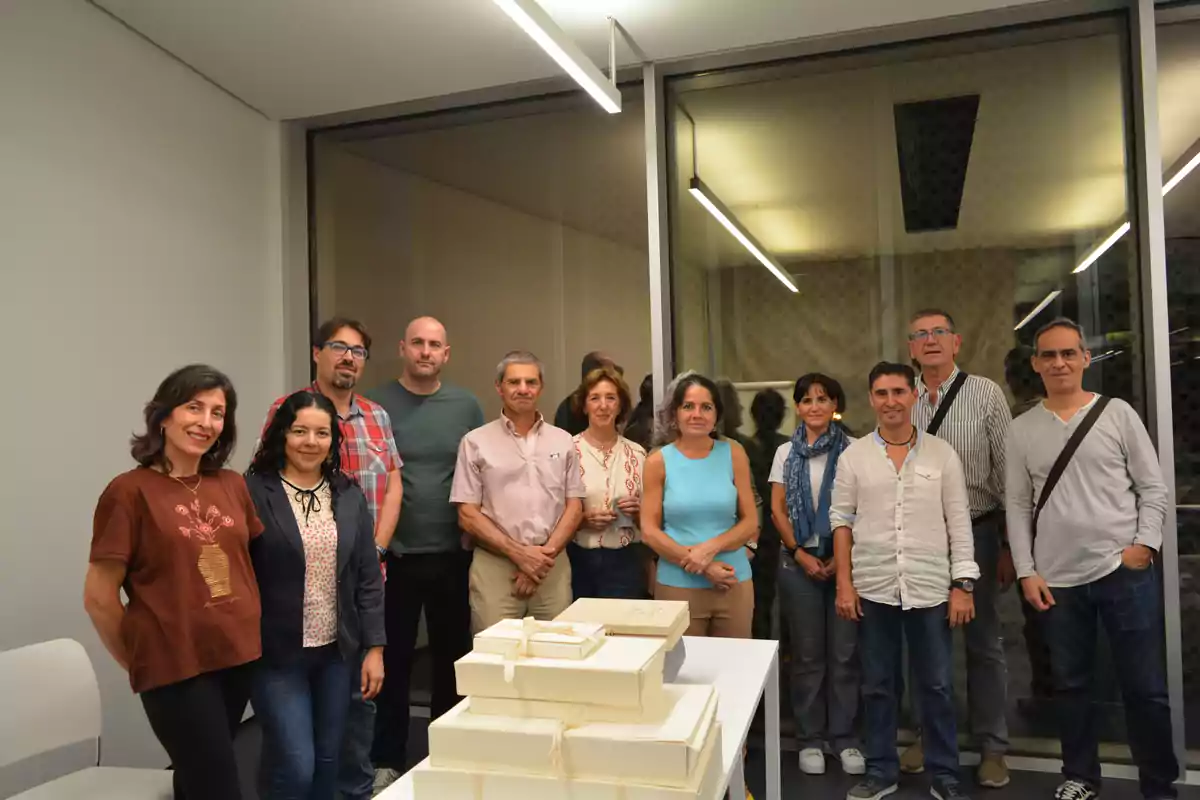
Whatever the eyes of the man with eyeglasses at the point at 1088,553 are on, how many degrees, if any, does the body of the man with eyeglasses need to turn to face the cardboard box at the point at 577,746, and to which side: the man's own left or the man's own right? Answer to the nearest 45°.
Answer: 0° — they already face it

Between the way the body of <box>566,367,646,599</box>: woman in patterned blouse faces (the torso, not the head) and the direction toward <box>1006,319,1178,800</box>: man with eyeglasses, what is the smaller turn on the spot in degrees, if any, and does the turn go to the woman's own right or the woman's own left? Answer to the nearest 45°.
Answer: approximately 90° to the woman's own left

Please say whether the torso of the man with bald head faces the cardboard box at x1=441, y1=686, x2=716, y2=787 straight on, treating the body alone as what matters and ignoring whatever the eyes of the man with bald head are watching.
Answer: yes

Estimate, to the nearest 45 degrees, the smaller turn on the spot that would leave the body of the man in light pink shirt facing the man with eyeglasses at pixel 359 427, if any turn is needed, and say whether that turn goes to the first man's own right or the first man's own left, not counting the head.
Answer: approximately 90° to the first man's own right

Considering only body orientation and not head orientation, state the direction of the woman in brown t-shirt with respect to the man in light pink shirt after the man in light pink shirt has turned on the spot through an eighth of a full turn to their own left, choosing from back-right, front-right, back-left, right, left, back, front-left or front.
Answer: right

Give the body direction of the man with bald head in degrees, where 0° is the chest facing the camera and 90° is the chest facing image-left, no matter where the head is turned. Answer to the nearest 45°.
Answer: approximately 0°

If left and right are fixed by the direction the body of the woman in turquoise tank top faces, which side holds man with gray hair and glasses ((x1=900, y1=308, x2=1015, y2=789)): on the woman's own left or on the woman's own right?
on the woman's own left

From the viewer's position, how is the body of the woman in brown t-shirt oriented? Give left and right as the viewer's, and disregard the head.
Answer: facing the viewer and to the right of the viewer
